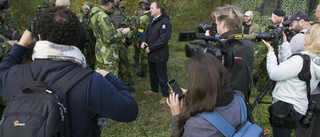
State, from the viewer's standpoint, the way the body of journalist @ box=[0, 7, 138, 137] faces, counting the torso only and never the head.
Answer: away from the camera

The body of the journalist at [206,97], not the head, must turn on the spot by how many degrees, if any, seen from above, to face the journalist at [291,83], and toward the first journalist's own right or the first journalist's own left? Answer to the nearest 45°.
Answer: approximately 90° to the first journalist's own right

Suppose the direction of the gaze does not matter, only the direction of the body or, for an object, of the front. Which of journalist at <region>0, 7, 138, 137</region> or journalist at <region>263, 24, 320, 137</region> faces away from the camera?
journalist at <region>0, 7, 138, 137</region>

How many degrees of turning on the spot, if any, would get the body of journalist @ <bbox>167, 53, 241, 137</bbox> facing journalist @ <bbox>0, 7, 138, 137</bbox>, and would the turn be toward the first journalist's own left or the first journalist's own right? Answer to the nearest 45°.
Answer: approximately 45° to the first journalist's own left

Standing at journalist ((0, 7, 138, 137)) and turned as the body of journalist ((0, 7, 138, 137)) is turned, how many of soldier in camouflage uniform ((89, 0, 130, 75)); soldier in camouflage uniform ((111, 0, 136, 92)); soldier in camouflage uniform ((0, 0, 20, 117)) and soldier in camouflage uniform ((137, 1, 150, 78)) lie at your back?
0

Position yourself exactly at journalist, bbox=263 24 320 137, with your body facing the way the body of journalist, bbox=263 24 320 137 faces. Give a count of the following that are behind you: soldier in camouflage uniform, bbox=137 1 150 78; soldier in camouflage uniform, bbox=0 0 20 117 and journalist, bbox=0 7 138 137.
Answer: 0

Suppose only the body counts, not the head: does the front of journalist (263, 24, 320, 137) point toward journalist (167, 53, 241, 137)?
no

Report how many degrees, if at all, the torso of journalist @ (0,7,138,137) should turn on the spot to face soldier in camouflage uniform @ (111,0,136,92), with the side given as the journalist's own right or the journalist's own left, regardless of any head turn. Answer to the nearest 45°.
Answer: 0° — they already face them

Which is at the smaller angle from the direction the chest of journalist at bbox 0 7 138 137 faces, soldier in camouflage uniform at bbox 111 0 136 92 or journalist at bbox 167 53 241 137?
the soldier in camouflage uniform

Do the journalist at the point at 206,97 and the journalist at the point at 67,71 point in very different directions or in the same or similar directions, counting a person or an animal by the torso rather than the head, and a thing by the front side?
same or similar directions

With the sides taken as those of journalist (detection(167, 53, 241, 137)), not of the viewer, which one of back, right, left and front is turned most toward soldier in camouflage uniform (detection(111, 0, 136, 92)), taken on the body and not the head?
front

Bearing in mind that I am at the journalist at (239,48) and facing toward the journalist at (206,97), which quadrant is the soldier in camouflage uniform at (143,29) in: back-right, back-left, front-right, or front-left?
back-right

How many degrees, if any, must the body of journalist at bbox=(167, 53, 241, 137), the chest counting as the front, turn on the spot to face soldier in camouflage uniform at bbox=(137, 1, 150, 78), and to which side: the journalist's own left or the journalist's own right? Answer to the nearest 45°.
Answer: approximately 45° to the journalist's own right

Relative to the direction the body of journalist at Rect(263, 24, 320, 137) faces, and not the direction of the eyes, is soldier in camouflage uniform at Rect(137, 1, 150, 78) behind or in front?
in front

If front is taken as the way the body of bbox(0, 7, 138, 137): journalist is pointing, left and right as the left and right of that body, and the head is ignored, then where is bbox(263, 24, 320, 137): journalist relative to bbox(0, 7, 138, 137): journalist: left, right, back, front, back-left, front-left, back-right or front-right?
right

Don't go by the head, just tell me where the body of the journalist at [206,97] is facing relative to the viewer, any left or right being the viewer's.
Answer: facing away from the viewer and to the left of the viewer

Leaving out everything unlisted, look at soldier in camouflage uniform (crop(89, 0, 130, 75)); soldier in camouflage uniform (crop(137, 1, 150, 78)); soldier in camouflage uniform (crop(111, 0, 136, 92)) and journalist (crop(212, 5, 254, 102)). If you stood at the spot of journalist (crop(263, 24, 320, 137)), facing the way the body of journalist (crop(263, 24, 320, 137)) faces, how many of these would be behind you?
0

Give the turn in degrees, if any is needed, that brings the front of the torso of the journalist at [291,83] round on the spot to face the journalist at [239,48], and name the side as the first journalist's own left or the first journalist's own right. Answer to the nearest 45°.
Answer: approximately 45° to the first journalist's own left
